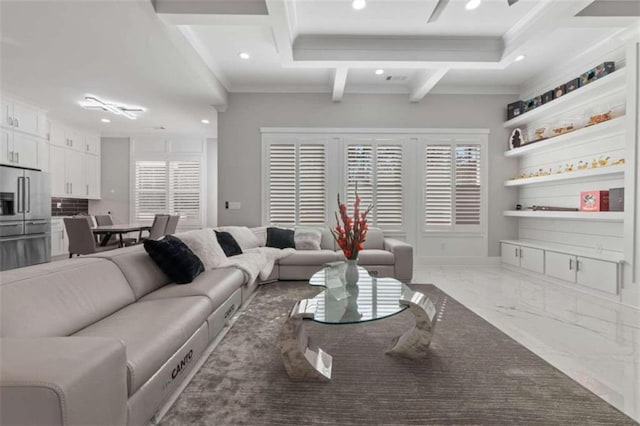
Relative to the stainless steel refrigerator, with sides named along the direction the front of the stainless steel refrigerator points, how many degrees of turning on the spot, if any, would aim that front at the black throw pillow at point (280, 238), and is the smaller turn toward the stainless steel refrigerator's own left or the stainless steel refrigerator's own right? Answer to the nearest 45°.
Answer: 0° — it already faces it

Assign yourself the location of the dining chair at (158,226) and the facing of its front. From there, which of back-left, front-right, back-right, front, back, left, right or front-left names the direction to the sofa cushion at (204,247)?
back-left

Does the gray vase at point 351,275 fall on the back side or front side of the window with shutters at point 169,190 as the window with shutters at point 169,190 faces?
on the front side

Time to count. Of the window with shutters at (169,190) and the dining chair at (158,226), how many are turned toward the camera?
1

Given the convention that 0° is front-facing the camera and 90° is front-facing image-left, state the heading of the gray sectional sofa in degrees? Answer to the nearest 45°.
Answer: approximately 315°

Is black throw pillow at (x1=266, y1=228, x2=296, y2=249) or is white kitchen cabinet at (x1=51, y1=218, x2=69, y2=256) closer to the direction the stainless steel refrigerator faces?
the black throw pillow

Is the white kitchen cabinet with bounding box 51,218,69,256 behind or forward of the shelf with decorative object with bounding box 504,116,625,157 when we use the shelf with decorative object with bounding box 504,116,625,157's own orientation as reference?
forward

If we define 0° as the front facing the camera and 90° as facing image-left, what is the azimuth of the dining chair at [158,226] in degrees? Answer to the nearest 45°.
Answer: approximately 135°

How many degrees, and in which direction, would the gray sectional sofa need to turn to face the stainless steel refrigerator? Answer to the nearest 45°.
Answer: approximately 180°

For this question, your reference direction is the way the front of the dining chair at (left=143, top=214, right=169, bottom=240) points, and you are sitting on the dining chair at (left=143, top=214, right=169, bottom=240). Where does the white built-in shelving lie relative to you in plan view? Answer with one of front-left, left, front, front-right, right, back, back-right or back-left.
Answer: back

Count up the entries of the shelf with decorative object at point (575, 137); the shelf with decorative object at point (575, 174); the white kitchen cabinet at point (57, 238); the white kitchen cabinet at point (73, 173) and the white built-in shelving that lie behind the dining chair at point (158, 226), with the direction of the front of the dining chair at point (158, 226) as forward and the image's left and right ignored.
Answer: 3

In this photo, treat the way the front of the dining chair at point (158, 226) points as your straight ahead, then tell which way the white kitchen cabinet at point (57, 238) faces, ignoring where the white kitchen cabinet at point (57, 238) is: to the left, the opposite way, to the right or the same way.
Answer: the opposite way
